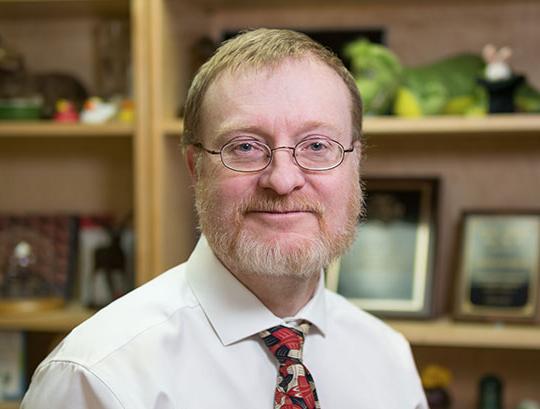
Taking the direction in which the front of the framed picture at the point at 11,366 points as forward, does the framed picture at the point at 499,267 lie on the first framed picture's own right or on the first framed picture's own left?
on the first framed picture's own left

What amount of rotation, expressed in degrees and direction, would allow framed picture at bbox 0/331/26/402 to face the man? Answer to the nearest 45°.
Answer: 0° — it already faces them

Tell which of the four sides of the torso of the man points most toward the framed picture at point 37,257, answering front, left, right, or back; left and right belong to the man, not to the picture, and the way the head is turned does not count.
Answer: back

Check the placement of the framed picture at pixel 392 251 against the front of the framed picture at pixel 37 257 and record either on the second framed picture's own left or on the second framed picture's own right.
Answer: on the second framed picture's own left

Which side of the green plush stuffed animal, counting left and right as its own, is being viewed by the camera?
left

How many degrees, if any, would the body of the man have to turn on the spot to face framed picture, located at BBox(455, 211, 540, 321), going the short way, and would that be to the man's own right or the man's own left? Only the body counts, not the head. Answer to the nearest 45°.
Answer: approximately 90° to the man's own left

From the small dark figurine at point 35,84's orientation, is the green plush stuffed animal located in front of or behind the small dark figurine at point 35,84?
behind

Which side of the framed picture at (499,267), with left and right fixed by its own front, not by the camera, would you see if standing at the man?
front

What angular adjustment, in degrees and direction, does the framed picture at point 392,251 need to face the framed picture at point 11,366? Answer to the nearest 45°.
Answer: approximately 90° to its right

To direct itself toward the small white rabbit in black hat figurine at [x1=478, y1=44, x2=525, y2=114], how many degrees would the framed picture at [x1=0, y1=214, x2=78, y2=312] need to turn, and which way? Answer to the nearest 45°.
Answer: approximately 45° to its left

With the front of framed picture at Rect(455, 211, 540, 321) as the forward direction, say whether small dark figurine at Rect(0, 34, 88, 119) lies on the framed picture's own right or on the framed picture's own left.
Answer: on the framed picture's own right
